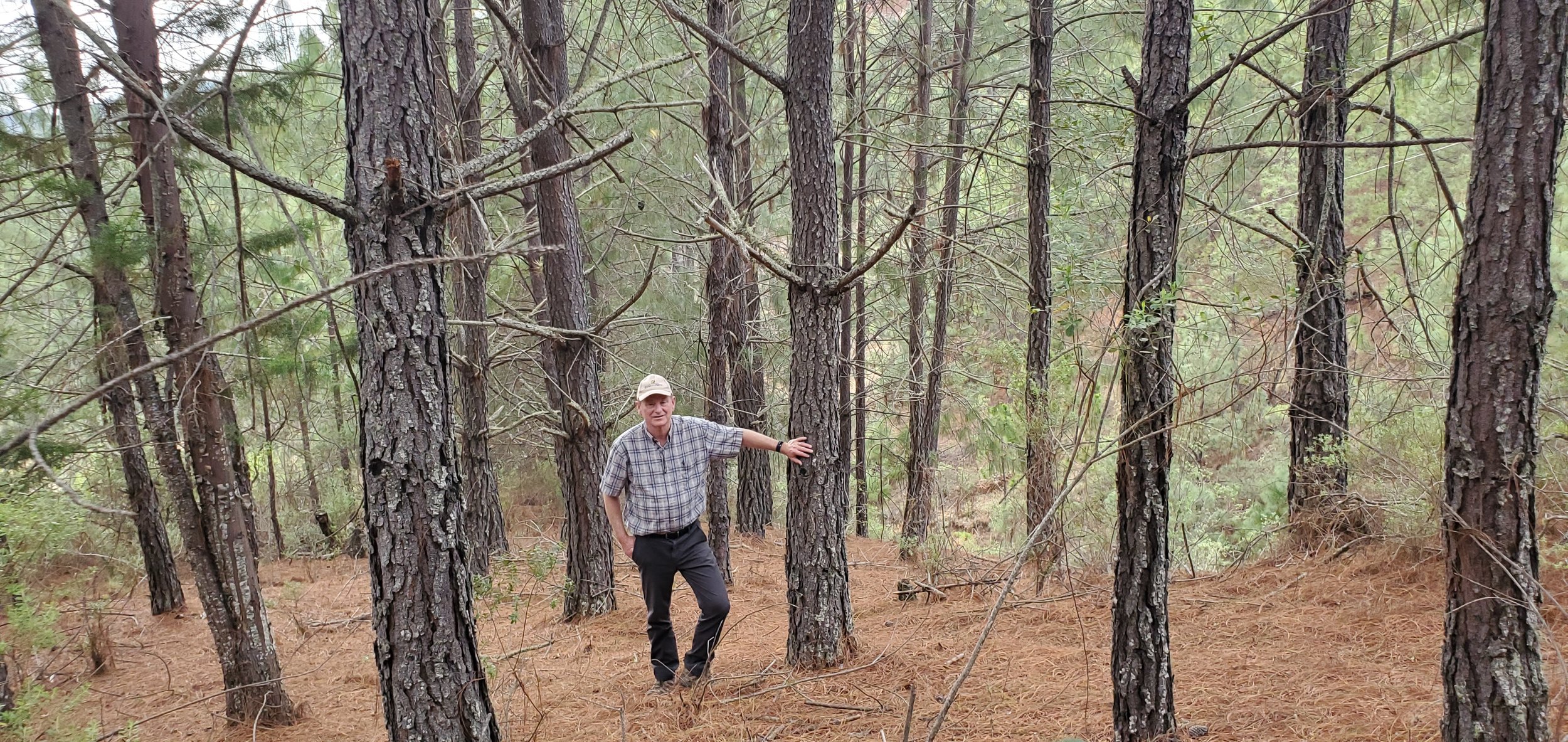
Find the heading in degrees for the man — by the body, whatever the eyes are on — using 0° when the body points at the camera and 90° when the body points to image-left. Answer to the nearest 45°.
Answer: approximately 0°

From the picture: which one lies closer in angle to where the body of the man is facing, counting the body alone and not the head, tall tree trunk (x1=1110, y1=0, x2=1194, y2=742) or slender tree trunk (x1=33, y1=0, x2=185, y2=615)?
the tall tree trunk

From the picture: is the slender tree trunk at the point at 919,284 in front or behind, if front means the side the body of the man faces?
behind

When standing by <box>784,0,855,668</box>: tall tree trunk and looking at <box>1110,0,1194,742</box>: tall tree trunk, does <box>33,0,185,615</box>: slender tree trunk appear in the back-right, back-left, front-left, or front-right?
back-right

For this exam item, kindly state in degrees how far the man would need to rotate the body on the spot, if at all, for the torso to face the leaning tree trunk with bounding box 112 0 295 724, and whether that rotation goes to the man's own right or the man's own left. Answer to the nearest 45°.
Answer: approximately 90° to the man's own right

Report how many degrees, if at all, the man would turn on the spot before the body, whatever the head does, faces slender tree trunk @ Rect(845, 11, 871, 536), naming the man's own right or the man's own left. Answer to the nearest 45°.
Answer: approximately 180°

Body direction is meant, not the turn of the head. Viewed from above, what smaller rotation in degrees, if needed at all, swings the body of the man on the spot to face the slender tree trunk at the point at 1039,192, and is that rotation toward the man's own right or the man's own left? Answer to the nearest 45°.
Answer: approximately 135° to the man's own left

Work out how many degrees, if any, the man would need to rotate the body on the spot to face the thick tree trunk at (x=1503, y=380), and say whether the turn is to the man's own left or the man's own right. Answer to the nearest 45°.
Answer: approximately 45° to the man's own left
